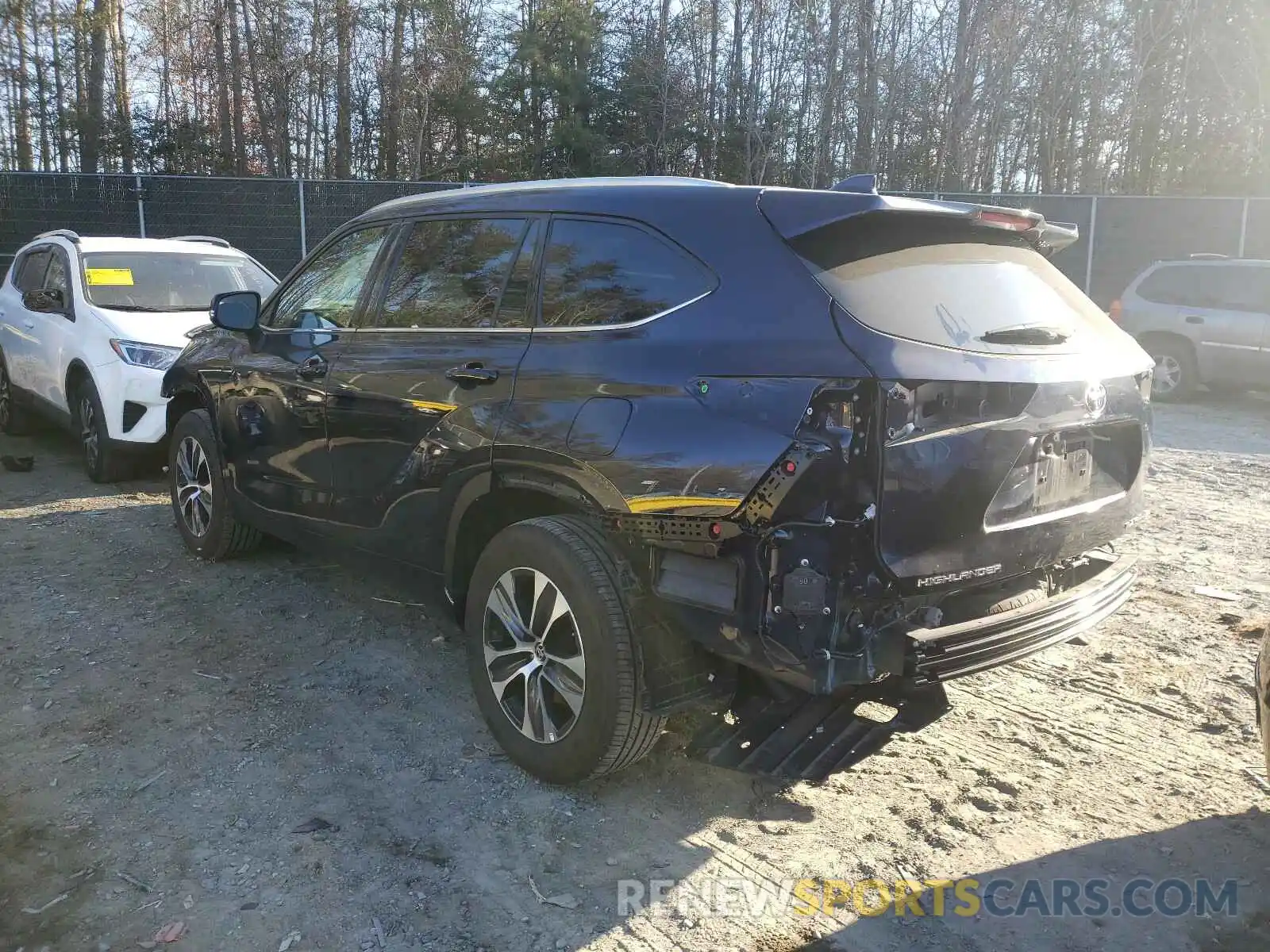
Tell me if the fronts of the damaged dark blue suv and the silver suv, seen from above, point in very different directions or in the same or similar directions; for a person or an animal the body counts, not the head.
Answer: very different directions

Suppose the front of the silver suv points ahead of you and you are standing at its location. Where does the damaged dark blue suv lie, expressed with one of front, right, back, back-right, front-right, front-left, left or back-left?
right

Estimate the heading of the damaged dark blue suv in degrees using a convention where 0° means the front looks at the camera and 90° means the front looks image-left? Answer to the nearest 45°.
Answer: approximately 135°

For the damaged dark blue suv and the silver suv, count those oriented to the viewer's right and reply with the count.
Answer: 1

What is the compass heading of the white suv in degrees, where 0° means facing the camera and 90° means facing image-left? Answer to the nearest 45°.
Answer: approximately 315°

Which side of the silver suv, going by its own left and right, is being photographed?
right

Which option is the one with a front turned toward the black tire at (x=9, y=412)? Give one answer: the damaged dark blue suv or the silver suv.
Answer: the damaged dark blue suv

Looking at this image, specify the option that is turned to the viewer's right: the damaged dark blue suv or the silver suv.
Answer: the silver suv

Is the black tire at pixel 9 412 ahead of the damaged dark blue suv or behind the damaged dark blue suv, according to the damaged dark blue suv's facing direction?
ahead

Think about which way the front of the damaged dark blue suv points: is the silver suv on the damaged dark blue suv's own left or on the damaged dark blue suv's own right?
on the damaged dark blue suv's own right

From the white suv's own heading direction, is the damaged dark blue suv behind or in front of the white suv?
in front

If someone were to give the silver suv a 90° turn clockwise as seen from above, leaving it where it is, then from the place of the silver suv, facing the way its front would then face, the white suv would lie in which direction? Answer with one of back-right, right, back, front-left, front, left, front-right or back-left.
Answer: front-right
